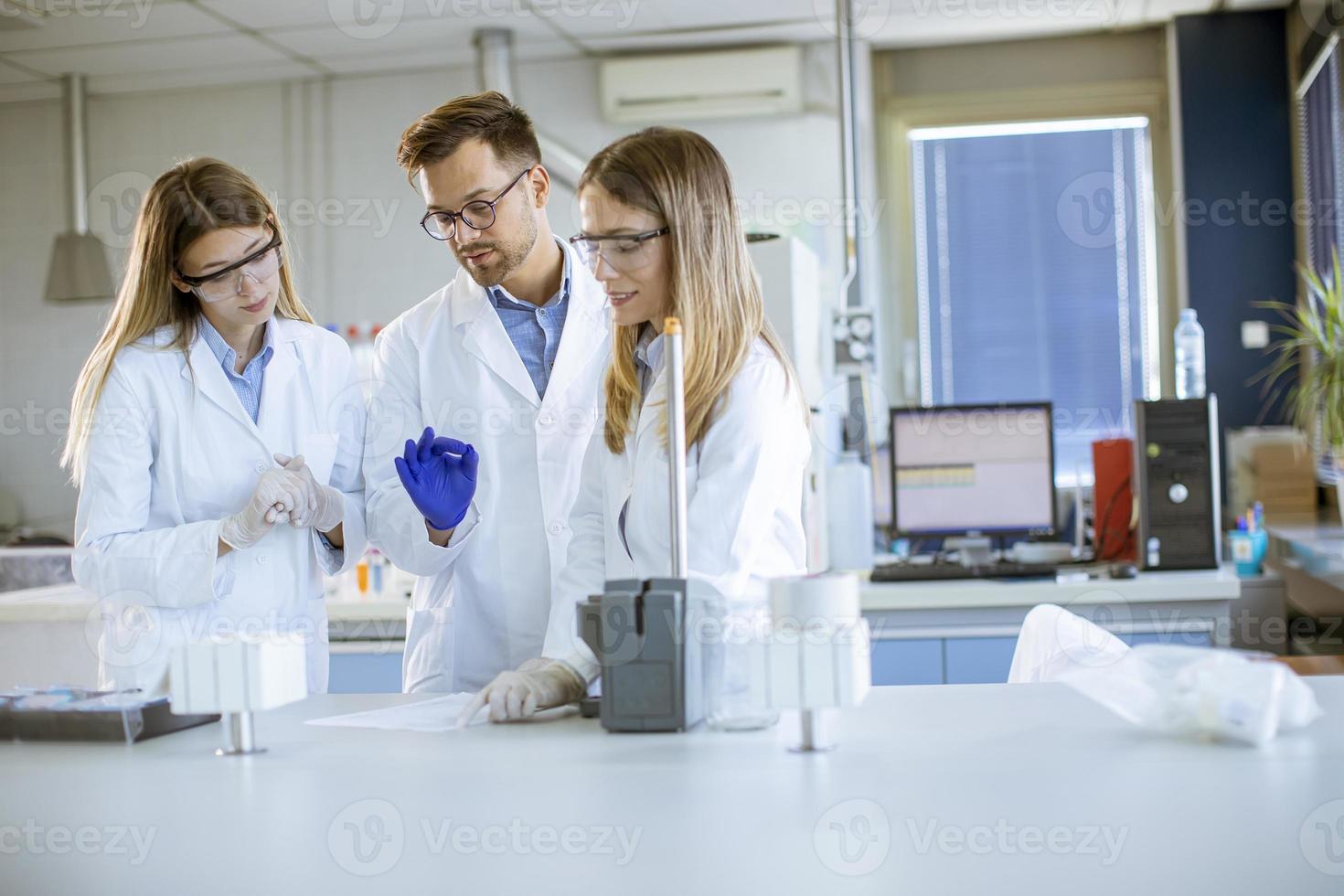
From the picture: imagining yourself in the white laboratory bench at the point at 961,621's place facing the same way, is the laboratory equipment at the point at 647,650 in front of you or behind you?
in front

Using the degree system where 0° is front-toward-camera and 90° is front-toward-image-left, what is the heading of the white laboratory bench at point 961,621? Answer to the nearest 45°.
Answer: approximately 0°

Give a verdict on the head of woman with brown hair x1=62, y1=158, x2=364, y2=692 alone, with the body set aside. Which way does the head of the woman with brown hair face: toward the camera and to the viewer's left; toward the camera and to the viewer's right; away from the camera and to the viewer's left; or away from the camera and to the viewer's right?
toward the camera and to the viewer's right

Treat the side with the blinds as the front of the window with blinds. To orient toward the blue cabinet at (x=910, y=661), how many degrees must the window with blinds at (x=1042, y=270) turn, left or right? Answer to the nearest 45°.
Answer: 0° — it already faces it

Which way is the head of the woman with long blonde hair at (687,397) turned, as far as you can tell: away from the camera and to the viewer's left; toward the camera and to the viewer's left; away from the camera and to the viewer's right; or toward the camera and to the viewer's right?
toward the camera and to the viewer's left

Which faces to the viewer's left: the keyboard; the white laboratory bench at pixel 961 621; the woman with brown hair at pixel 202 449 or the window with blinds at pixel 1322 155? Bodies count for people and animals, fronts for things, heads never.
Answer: the window with blinds

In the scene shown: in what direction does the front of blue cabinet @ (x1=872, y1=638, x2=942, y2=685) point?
toward the camera

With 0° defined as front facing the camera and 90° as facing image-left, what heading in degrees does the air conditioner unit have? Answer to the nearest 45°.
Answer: approximately 0°

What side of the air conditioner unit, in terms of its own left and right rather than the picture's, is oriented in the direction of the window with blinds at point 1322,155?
left

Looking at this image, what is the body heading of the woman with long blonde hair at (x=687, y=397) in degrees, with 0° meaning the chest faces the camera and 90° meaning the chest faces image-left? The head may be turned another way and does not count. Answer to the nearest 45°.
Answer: approximately 45°

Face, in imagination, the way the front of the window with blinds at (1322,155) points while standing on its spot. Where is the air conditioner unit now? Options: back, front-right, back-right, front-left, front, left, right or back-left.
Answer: front
